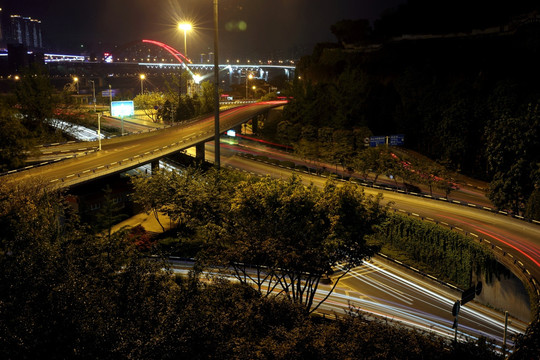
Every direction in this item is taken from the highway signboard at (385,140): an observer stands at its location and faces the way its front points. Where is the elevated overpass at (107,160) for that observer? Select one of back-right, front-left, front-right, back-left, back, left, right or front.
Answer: front-right

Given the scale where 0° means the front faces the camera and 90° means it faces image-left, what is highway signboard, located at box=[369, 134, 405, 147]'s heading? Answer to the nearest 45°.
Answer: approximately 0°

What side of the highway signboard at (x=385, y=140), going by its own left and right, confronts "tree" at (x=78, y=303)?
front

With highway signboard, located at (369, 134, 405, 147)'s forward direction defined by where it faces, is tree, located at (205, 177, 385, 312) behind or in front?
in front

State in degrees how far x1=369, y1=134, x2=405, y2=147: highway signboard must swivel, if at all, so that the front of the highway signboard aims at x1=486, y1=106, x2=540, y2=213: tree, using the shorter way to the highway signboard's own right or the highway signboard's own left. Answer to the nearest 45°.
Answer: approximately 45° to the highway signboard's own left

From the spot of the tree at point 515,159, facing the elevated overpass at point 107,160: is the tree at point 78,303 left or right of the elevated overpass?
left

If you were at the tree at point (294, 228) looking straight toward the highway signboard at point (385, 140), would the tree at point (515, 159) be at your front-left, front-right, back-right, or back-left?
front-right

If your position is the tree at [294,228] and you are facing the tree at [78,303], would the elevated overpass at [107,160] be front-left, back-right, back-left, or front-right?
back-right
